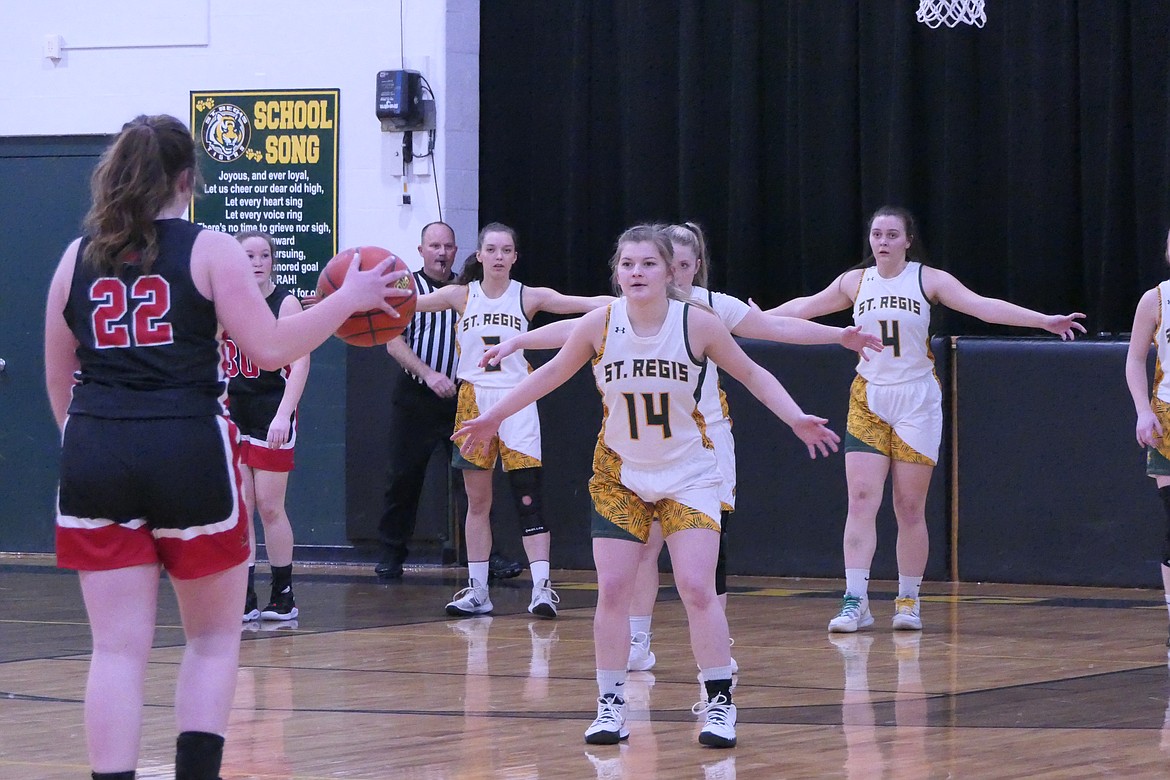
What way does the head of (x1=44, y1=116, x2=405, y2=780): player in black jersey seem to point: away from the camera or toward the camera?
away from the camera

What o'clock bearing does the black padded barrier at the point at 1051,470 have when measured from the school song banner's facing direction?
The black padded barrier is roughly at 10 o'clock from the school song banner.

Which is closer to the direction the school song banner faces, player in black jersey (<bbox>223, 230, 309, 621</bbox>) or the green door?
the player in black jersey

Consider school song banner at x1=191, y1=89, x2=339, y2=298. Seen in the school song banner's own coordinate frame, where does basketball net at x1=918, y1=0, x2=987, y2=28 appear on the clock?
The basketball net is roughly at 10 o'clock from the school song banner.

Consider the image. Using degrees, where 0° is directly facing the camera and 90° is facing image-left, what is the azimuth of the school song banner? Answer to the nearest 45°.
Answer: approximately 0°

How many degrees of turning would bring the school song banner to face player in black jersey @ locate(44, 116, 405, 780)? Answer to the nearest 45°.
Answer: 0° — it already faces them

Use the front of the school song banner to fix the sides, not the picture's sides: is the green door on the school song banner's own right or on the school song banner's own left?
on the school song banner's own right

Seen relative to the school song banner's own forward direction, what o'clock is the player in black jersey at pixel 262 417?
The player in black jersey is roughly at 12 o'clock from the school song banner.
